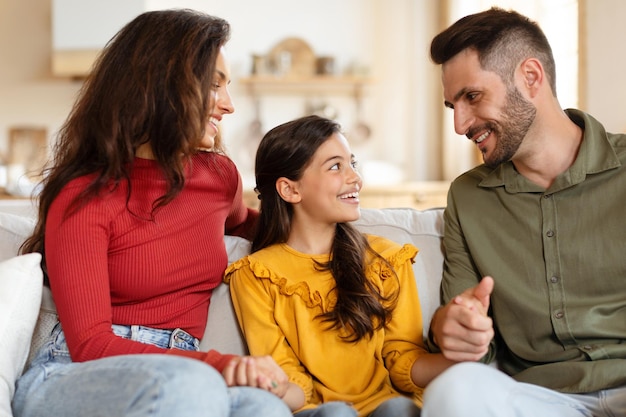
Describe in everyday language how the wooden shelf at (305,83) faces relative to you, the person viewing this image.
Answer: facing the viewer

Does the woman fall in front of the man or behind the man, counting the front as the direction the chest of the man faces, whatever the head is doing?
in front

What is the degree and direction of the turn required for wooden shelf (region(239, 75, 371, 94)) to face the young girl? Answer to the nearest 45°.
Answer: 0° — it already faces them

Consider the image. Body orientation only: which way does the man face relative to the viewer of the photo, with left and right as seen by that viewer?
facing the viewer and to the left of the viewer

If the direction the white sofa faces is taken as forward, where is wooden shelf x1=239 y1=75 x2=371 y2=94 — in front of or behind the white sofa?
behind

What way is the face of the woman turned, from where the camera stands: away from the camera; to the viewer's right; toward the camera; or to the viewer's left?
to the viewer's right

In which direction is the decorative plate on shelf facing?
toward the camera

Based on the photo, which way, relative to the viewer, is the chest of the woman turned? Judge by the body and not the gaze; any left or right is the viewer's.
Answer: facing the viewer and to the right of the viewer

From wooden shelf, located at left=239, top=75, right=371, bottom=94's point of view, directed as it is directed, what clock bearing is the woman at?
The woman is roughly at 12 o'clock from the wooden shelf.

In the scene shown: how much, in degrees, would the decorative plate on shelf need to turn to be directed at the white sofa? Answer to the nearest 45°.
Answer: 0° — it already faces it

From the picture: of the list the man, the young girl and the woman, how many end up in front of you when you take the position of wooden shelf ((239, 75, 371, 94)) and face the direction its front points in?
3

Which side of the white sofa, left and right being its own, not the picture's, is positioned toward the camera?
front

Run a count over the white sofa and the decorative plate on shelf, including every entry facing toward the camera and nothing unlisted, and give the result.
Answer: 2
